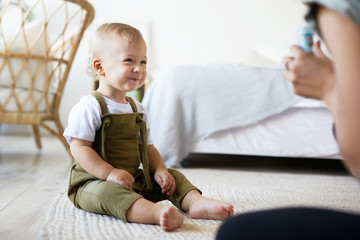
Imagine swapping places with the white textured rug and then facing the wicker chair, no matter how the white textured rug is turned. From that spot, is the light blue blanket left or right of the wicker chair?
right

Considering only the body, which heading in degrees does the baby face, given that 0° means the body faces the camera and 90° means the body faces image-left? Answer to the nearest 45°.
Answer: approximately 315°

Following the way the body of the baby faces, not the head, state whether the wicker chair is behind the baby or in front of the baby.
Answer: behind

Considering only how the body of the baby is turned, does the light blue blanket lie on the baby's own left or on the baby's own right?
on the baby's own left

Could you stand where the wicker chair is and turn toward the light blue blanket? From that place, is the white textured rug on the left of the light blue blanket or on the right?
right
